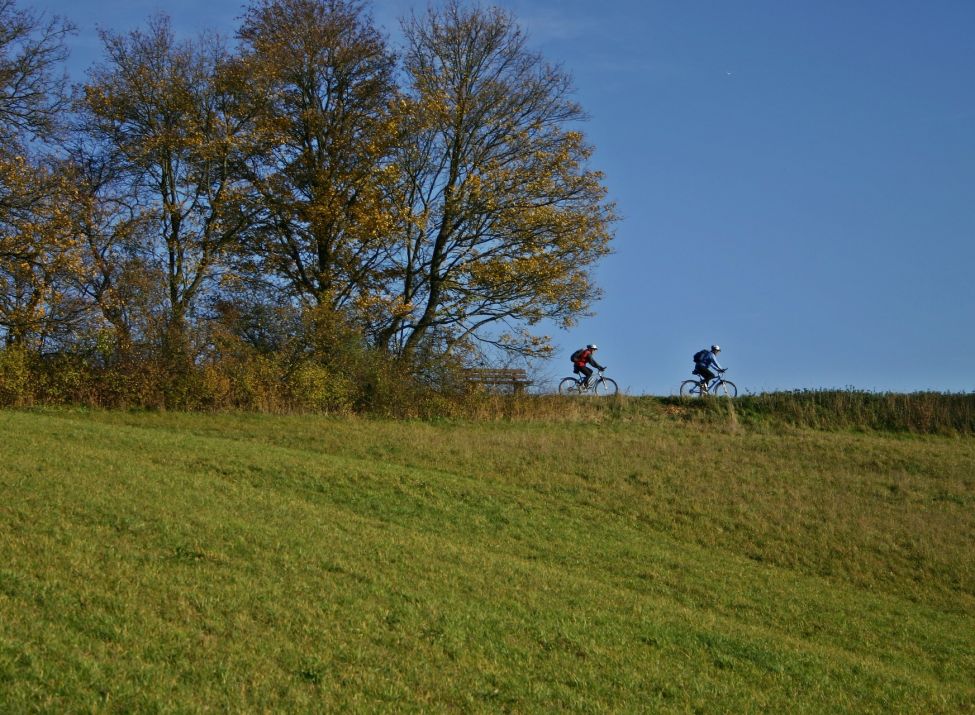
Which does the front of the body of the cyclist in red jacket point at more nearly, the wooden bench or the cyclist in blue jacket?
the cyclist in blue jacket

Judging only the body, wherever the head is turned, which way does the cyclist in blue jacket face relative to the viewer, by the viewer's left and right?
facing to the right of the viewer

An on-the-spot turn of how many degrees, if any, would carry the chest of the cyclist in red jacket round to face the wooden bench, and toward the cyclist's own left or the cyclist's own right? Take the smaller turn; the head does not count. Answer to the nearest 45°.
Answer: approximately 135° to the cyclist's own right

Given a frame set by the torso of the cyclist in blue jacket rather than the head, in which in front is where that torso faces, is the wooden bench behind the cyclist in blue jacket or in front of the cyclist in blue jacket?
behind

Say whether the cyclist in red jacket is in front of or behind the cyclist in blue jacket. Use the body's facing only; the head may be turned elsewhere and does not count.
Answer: behind

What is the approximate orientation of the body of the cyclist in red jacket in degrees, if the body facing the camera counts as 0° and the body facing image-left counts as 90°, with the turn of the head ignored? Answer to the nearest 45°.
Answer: approximately 270°

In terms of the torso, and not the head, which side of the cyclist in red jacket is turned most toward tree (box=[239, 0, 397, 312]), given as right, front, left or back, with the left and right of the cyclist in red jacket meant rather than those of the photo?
back

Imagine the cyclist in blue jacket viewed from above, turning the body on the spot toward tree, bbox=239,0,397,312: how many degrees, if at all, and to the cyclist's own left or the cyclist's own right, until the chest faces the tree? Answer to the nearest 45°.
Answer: approximately 180°

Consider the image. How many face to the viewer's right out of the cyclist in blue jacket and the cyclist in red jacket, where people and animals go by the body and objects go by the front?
2

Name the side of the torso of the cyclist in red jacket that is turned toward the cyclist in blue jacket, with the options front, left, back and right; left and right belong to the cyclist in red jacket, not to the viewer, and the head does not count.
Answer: front

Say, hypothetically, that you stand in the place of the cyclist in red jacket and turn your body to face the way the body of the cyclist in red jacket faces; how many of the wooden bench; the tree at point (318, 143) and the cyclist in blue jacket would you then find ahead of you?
1
